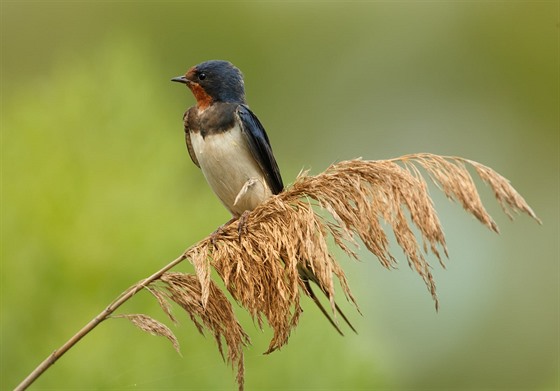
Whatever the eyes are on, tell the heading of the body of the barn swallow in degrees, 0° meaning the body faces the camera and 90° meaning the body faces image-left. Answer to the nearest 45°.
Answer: approximately 45°
